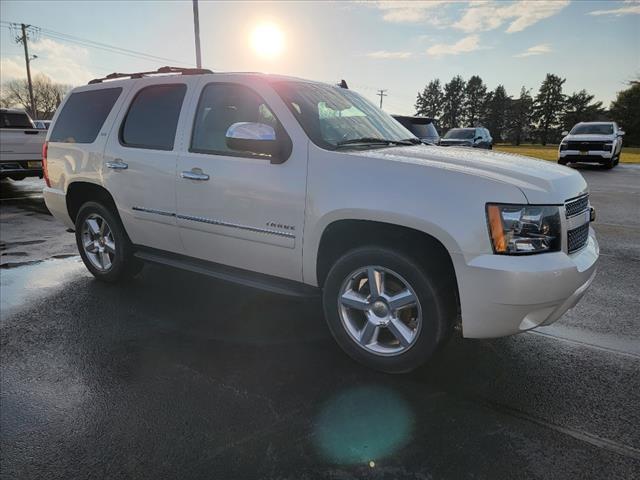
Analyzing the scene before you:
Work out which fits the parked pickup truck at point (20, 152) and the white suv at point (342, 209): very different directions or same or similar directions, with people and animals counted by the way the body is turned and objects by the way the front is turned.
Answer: very different directions

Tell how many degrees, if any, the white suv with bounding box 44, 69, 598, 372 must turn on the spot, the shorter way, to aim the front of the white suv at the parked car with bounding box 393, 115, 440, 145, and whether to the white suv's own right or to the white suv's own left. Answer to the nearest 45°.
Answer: approximately 135° to the white suv's own left

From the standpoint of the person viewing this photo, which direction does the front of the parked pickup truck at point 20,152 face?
facing away from the viewer

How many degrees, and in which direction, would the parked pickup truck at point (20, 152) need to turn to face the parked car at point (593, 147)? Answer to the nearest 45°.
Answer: approximately 90° to its right

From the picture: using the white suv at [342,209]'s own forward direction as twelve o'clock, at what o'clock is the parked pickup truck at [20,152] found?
The parked pickup truck is roughly at 6 o'clock from the white suv.

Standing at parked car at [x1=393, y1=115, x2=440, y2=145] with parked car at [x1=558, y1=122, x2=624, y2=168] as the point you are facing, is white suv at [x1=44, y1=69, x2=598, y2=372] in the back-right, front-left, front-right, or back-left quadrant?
back-right

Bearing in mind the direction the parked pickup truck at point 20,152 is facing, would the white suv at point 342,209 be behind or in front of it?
behind

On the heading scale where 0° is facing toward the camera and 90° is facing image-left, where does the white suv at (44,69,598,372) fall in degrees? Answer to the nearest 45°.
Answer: approximately 315°

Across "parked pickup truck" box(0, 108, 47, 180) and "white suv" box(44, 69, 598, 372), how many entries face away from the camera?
1

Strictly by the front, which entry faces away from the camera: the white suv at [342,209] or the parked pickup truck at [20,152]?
the parked pickup truck

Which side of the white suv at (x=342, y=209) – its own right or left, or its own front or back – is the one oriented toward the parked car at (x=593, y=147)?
left
